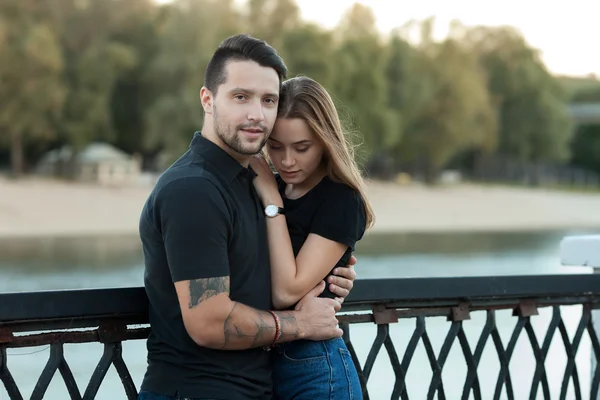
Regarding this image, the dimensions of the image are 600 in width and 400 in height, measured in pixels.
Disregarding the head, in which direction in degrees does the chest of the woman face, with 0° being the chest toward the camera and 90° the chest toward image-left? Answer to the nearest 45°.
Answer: approximately 45°

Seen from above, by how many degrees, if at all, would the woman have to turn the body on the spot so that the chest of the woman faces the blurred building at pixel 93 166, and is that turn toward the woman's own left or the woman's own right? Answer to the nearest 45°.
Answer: approximately 135° to the woman's own right
